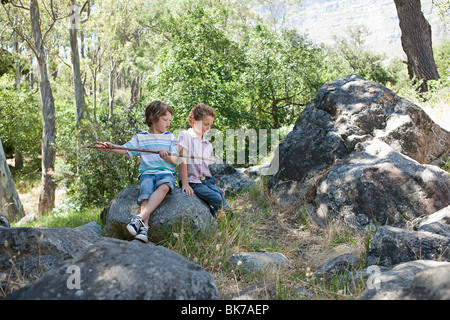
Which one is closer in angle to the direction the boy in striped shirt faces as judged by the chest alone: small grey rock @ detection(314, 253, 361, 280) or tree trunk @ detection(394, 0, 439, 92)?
the small grey rock

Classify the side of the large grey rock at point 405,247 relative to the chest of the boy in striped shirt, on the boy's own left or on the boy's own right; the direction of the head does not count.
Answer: on the boy's own left

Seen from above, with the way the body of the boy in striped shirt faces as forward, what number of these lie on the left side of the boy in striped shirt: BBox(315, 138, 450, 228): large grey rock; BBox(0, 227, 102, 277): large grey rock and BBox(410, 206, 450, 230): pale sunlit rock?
2

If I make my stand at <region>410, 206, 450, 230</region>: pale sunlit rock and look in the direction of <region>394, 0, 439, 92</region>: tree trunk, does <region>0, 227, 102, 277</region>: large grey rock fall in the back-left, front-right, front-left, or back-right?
back-left

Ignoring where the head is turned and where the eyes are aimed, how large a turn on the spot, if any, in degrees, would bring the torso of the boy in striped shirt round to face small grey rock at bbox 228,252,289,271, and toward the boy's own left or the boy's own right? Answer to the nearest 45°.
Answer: approximately 45° to the boy's own left

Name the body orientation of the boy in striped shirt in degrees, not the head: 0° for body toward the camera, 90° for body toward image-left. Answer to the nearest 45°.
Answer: approximately 0°

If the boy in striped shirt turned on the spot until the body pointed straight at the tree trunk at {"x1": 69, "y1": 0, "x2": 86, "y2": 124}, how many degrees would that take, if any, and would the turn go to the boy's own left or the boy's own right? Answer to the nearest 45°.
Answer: approximately 180°

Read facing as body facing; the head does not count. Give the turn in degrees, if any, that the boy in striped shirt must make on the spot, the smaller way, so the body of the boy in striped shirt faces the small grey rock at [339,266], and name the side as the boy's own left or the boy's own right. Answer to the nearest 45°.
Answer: approximately 45° to the boy's own left

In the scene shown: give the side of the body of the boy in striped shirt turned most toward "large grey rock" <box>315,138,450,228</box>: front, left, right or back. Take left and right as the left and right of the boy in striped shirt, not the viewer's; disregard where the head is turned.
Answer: left

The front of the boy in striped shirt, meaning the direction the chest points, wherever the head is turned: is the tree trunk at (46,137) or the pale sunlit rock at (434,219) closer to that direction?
the pale sunlit rock

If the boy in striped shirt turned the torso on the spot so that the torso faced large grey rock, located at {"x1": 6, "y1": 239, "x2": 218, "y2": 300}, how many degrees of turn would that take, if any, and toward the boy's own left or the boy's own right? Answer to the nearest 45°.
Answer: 0° — they already face it
